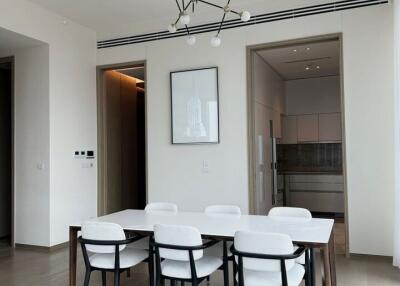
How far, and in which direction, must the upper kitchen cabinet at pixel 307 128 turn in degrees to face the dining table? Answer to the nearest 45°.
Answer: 0° — it already faces it

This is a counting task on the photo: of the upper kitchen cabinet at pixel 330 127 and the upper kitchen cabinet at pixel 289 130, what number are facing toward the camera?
2

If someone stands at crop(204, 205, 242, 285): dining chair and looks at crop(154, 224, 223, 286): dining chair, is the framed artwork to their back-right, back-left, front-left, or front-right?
back-right

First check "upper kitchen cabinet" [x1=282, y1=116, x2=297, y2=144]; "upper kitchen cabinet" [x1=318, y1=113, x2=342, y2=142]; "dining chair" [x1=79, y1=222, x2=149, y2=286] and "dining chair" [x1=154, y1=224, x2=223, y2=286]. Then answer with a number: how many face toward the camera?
2

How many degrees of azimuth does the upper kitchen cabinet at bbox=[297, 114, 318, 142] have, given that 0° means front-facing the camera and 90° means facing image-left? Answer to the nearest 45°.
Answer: approximately 0°

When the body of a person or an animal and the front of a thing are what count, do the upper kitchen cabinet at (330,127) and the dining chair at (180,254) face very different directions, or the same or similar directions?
very different directions

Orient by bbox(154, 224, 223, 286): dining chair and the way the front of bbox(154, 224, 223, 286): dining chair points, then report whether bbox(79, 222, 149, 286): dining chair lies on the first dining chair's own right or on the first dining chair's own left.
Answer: on the first dining chair's own left

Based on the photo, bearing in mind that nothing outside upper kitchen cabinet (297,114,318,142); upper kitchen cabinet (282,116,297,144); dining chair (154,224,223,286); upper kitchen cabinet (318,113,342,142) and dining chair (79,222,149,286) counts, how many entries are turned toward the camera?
3

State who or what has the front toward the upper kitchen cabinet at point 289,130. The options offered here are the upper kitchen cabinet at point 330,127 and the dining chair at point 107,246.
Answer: the dining chair
